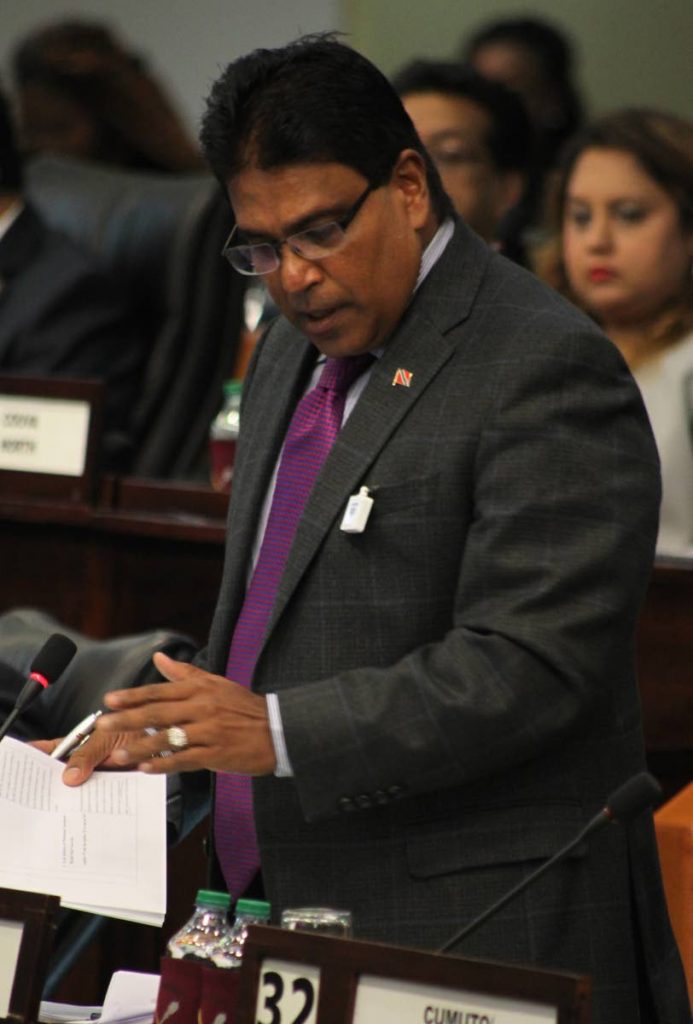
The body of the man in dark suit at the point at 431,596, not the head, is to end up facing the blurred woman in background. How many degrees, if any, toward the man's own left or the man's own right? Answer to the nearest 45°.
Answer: approximately 135° to the man's own right

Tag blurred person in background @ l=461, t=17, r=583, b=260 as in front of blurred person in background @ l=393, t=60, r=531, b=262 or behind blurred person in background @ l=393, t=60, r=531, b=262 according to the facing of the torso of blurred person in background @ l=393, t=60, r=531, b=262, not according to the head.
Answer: behind

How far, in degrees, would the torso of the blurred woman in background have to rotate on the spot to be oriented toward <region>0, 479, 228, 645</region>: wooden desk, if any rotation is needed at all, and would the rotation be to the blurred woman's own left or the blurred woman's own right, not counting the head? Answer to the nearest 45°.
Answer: approximately 45° to the blurred woman's own right

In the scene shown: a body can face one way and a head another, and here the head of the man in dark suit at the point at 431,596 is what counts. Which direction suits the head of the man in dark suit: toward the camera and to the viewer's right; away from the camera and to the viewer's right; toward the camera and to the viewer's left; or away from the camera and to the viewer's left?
toward the camera and to the viewer's left

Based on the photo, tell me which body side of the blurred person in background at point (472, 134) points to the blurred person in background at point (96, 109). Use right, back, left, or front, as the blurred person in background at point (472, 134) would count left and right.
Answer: right

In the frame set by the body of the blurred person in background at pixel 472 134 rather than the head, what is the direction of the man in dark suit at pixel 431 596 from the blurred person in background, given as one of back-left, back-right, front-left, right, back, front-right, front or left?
front-left

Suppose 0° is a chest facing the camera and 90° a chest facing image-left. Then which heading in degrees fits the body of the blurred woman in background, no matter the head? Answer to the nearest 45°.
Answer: approximately 45°

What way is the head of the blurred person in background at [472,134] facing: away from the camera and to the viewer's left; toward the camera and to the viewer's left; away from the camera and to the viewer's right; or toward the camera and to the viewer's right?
toward the camera and to the viewer's left

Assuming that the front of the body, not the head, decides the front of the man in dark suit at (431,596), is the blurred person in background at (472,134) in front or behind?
behind

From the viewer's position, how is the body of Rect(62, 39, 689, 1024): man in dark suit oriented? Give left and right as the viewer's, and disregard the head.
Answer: facing the viewer and to the left of the viewer
